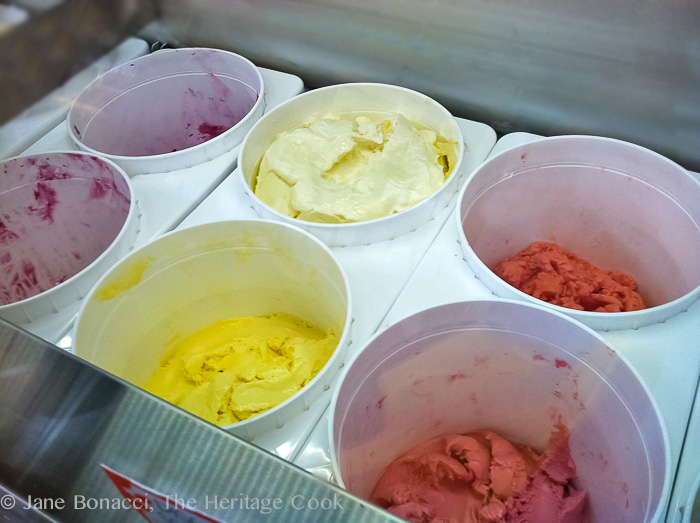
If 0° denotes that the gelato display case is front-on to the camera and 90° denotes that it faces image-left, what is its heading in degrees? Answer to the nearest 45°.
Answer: approximately 45°
